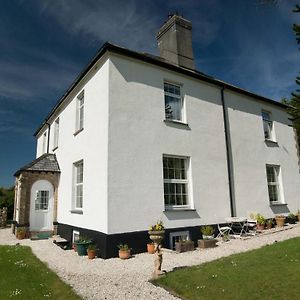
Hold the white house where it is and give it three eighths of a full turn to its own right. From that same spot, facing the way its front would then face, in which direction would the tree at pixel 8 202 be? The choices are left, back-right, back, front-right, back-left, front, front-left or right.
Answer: front-left

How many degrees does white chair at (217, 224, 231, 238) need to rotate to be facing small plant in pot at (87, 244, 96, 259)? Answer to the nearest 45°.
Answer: approximately 135° to its right

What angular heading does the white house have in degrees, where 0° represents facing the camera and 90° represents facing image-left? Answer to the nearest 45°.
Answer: approximately 45°

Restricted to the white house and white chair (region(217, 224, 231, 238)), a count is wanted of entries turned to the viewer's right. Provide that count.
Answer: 1

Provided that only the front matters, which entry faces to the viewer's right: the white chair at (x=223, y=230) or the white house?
the white chair

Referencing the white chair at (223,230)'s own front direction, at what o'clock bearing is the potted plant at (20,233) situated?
The potted plant is roughly at 6 o'clock from the white chair.

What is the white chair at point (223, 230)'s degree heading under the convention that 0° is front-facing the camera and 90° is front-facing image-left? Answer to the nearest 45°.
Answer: approximately 270°

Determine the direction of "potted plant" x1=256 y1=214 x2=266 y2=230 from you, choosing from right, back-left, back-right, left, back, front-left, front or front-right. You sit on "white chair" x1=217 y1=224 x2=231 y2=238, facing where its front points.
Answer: front-left
